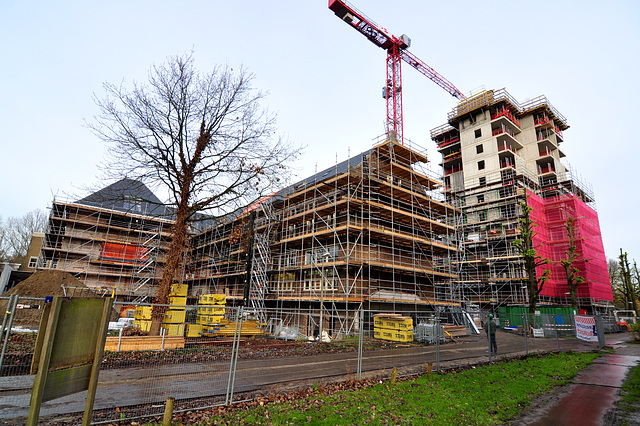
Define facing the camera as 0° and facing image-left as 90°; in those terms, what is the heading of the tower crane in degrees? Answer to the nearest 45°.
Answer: approximately 225°

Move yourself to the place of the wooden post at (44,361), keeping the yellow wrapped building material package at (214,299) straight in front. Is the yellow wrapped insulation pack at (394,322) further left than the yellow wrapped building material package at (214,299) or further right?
right

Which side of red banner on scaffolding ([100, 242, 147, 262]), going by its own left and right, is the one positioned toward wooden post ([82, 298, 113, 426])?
front

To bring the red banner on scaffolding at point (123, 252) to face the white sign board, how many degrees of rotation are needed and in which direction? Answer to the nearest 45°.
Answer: approximately 45° to its left

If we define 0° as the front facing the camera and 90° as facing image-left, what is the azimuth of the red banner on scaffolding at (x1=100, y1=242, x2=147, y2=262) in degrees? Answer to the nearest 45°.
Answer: approximately 0°

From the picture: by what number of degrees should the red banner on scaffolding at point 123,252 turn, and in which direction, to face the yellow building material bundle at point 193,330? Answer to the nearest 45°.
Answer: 0° — it already faces it

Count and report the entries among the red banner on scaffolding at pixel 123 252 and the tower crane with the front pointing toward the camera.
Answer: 1

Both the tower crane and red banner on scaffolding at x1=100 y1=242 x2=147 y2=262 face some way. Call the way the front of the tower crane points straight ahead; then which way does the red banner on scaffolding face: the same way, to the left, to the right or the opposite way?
to the right
